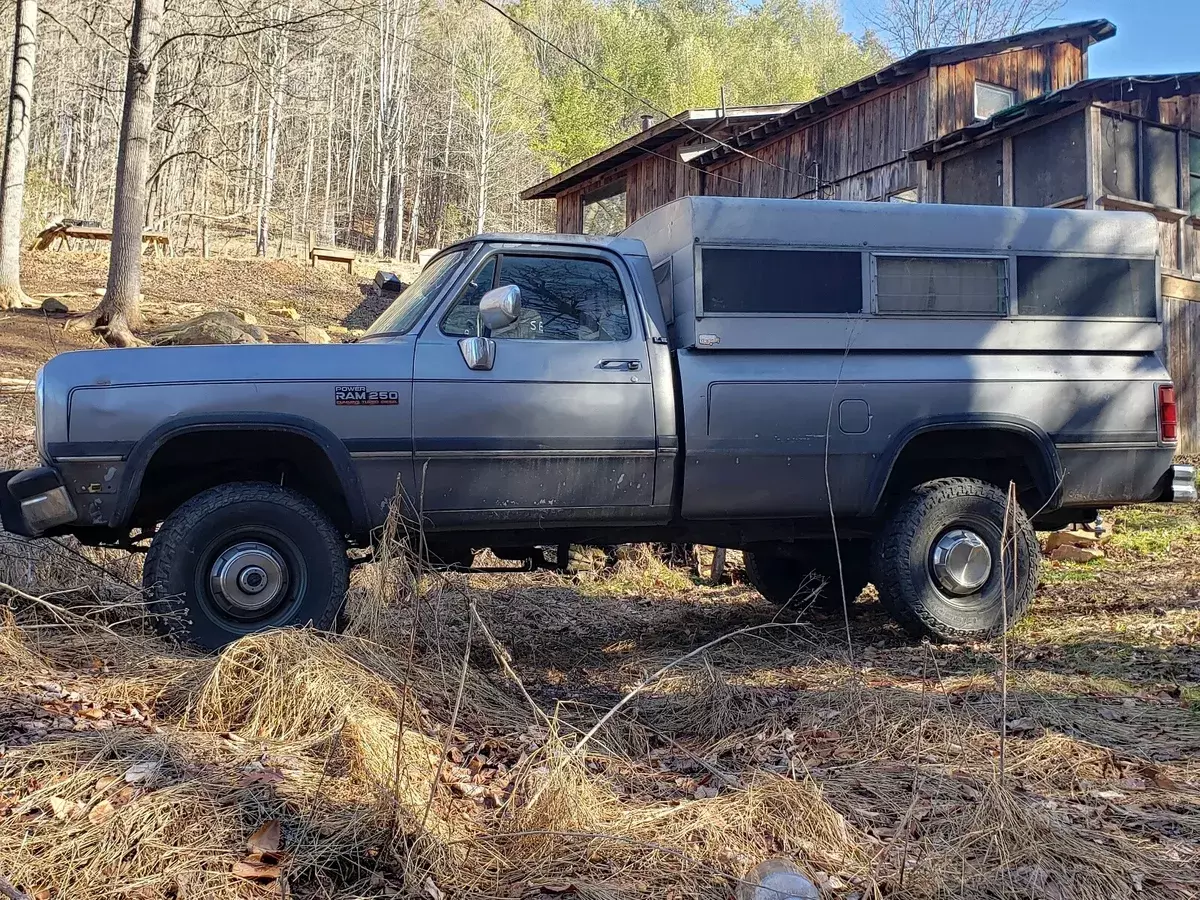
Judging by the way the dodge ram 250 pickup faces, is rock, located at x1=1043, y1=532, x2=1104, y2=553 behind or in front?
behind

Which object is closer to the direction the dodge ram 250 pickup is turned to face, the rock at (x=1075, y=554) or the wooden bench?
the wooden bench

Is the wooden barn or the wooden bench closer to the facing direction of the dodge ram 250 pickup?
the wooden bench

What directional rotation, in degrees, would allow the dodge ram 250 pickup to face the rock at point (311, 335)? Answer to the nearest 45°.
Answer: approximately 45° to its right

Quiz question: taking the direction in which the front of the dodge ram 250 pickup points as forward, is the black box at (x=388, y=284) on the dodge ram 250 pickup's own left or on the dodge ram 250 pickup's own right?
on the dodge ram 250 pickup's own right

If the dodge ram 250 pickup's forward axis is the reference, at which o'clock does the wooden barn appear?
The wooden barn is roughly at 4 o'clock from the dodge ram 250 pickup.

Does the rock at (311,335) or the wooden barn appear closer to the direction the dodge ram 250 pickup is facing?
the rock

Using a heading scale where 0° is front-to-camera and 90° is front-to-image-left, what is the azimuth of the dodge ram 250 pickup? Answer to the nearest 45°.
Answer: approximately 90°

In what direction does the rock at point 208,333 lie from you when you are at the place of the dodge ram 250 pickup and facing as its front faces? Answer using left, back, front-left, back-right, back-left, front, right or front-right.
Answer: front-right

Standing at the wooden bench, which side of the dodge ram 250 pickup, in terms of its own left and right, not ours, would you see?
right

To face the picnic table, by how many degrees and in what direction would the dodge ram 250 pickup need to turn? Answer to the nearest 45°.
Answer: approximately 45° to its right
